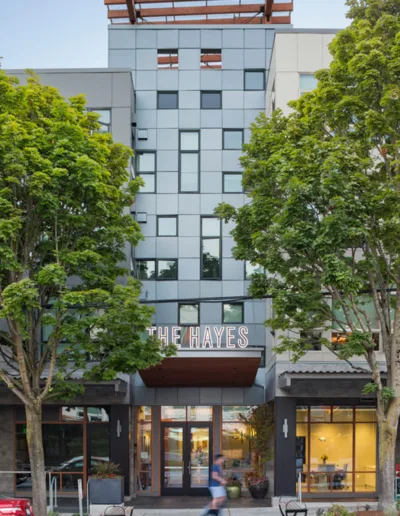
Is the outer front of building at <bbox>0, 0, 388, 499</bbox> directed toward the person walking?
yes

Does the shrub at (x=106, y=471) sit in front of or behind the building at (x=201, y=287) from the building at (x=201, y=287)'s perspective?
in front

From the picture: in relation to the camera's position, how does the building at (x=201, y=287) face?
facing the viewer

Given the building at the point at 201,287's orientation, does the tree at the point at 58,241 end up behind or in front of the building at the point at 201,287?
in front

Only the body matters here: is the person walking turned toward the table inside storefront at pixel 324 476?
no
